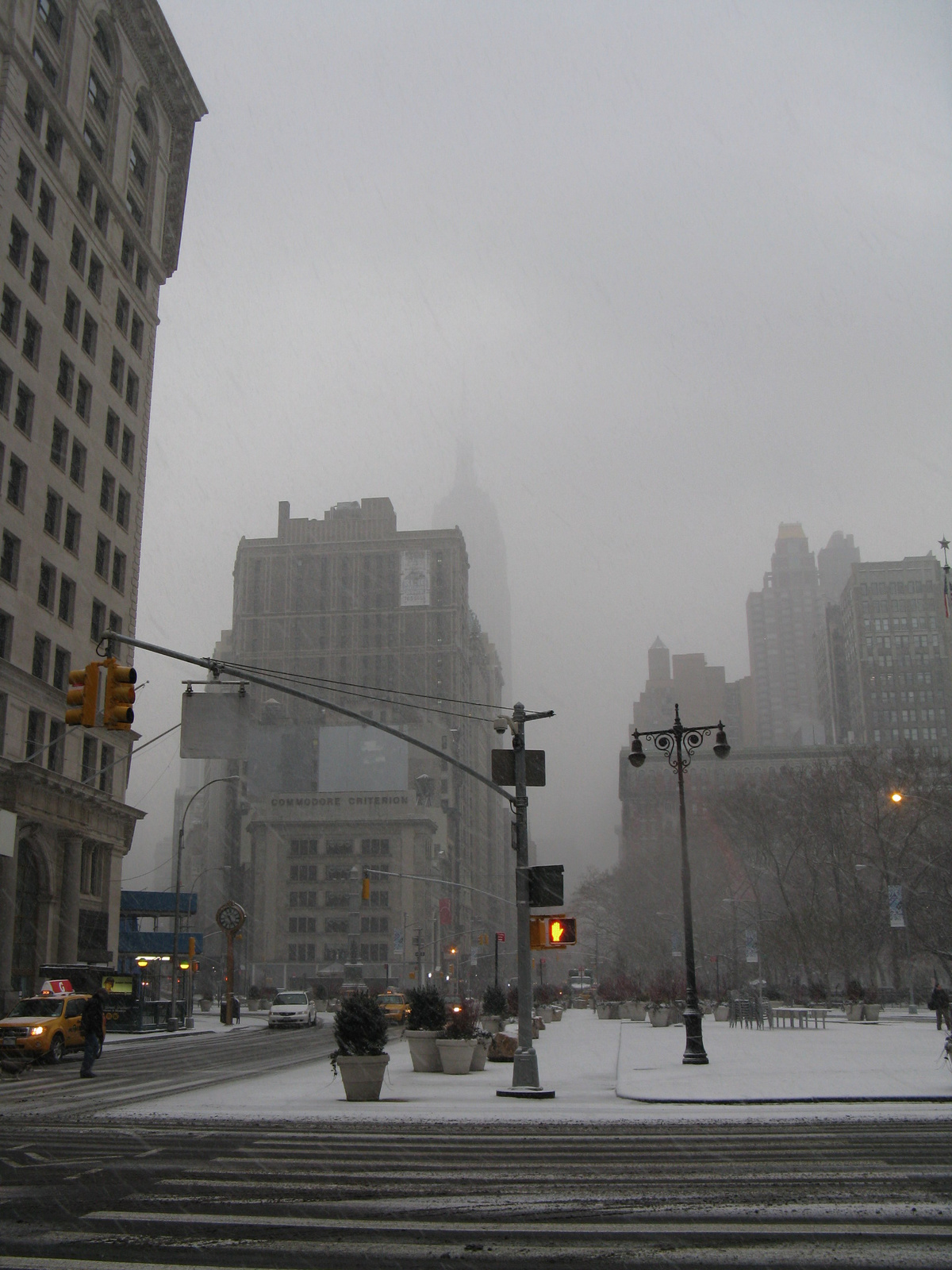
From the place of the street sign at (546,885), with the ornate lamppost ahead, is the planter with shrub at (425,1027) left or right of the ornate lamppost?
left

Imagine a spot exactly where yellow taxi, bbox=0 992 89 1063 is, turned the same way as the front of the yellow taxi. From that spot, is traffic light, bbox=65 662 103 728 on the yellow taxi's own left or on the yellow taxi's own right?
on the yellow taxi's own left

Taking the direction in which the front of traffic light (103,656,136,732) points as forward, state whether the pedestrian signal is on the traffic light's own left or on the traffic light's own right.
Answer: on the traffic light's own left

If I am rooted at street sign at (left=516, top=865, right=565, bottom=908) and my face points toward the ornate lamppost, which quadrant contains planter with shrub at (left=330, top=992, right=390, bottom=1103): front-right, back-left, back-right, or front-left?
back-left

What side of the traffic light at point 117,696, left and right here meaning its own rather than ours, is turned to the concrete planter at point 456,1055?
left

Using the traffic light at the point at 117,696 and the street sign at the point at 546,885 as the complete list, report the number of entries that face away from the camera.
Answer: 1

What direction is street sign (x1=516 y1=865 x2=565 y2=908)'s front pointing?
away from the camera

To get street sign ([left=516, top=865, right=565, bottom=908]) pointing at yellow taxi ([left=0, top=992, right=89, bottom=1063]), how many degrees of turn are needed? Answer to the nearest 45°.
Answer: approximately 45° to its left

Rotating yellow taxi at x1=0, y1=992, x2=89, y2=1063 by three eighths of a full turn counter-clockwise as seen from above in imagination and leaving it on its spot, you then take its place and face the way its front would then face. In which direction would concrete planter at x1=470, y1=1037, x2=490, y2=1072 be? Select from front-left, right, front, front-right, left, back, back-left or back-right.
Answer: front-right

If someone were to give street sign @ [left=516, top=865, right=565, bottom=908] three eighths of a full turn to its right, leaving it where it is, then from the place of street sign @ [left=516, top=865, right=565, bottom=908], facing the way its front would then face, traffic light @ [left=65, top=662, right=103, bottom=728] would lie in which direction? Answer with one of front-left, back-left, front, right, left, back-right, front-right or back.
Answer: right
